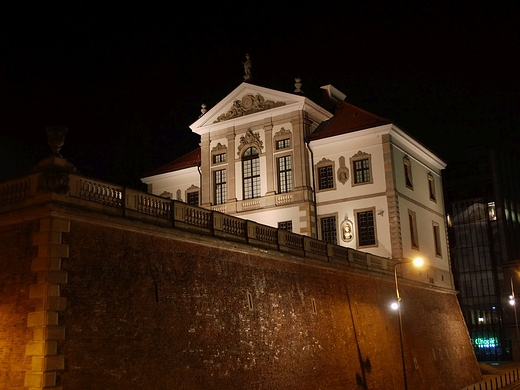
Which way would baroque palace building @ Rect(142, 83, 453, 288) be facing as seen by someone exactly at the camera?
facing the viewer and to the left of the viewer
